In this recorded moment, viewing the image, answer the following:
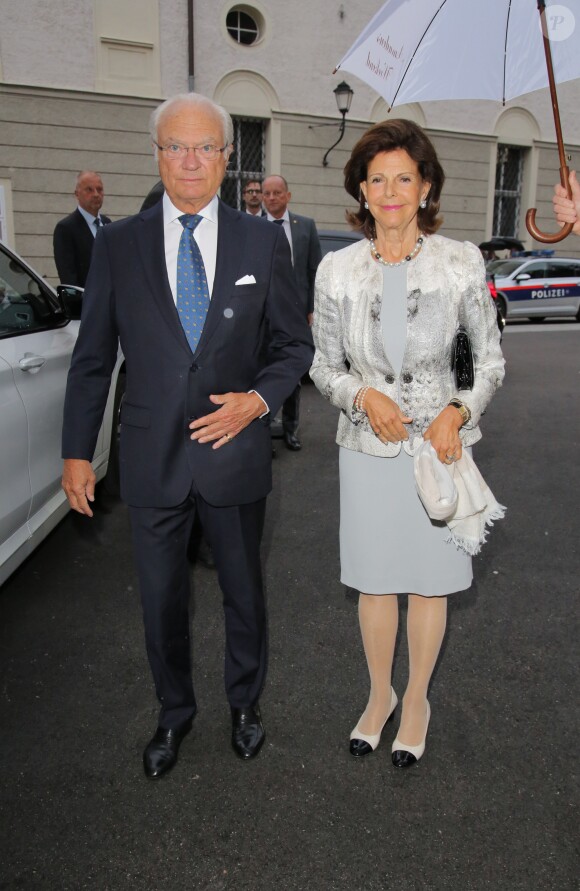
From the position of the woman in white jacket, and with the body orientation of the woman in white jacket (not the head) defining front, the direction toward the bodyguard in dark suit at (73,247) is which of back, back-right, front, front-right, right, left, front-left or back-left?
back-right

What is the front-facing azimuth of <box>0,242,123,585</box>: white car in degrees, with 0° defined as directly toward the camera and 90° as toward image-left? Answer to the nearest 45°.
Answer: approximately 225°

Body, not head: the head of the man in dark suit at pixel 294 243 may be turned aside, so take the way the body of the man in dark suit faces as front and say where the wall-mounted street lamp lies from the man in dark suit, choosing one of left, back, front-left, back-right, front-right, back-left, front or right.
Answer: back

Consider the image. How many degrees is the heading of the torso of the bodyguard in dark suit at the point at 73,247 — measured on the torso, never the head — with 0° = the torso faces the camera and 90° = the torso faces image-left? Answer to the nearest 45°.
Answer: approximately 315°

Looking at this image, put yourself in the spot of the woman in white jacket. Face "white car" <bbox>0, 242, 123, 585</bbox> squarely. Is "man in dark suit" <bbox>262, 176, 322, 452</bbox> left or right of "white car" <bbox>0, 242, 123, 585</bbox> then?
right

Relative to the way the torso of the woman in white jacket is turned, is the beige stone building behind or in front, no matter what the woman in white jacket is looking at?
behind

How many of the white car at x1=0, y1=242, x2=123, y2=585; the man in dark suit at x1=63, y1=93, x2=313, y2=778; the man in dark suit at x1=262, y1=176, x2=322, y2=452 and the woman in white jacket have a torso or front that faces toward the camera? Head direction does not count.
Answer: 3

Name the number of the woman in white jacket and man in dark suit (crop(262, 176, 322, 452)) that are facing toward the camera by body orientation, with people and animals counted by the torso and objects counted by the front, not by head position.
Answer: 2

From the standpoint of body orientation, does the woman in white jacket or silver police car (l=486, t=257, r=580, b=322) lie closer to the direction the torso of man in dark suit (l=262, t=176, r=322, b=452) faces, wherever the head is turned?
the woman in white jacket
